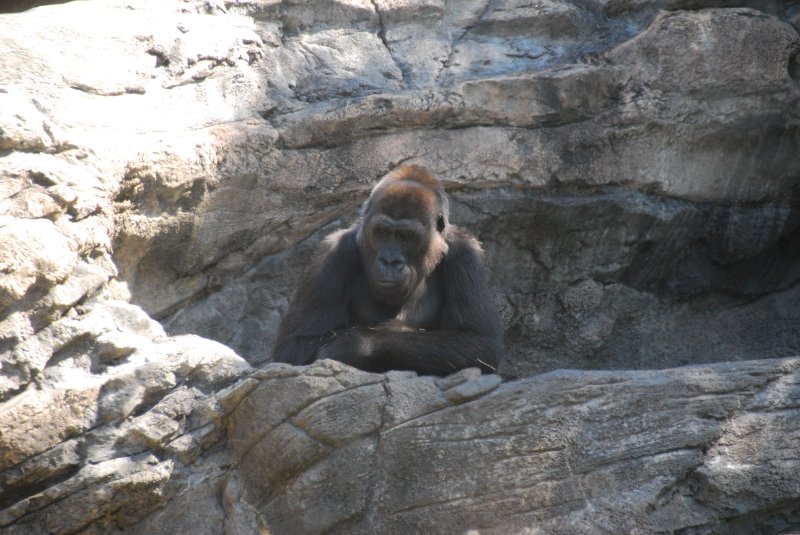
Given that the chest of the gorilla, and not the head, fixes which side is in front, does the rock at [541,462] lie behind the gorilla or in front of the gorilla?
in front

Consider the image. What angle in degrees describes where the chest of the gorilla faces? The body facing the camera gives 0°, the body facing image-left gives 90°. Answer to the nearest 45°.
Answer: approximately 0°
